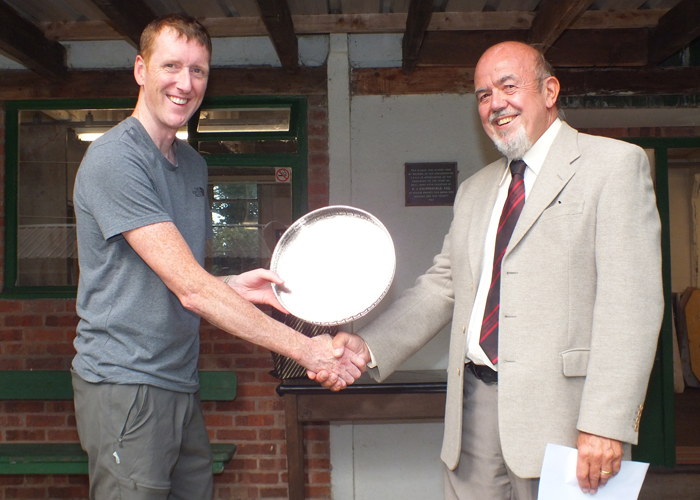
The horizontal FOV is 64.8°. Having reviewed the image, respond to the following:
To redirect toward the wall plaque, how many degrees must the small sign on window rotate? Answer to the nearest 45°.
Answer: approximately 90° to its left

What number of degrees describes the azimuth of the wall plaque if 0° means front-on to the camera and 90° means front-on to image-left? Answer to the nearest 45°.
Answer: approximately 0°

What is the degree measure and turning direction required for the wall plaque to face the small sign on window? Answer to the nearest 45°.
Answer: approximately 90° to its right

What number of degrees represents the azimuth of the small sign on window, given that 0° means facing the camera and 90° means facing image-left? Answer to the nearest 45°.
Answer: approximately 0°

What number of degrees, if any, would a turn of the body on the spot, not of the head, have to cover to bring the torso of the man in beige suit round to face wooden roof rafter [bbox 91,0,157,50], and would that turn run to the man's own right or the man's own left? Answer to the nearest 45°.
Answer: approximately 90° to the man's own right

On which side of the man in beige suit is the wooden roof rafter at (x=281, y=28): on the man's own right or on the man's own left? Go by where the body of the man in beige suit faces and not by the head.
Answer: on the man's own right

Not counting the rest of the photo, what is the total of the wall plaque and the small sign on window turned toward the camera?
2

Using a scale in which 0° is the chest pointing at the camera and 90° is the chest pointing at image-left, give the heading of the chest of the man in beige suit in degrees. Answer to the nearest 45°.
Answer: approximately 45°
